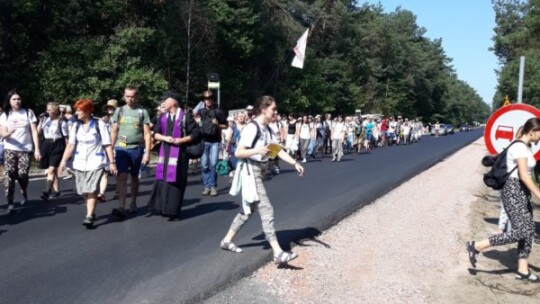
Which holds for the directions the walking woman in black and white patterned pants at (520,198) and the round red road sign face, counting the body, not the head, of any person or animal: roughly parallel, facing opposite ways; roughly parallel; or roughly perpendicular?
roughly perpendicular

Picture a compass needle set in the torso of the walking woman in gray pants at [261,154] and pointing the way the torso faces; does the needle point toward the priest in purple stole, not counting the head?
no

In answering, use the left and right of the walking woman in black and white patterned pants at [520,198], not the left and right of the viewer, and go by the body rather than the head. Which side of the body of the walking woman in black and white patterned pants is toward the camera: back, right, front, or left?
right

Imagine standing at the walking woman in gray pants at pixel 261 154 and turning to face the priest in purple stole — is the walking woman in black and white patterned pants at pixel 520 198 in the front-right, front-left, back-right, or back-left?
back-right

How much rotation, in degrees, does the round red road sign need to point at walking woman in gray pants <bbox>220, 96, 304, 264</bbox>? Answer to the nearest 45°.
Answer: approximately 45° to its right

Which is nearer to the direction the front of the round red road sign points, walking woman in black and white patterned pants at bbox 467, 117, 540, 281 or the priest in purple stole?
the walking woman in black and white patterned pants

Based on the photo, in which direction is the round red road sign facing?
toward the camera

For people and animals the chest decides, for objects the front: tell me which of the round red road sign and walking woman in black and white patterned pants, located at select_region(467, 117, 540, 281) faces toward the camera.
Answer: the round red road sign

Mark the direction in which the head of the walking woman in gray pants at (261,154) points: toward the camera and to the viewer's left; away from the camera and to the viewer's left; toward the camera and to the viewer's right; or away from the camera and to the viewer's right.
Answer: toward the camera and to the viewer's right
